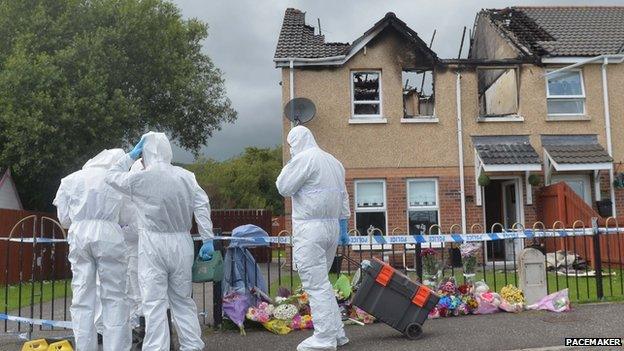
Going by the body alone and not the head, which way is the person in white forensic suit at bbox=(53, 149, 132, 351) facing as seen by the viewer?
away from the camera

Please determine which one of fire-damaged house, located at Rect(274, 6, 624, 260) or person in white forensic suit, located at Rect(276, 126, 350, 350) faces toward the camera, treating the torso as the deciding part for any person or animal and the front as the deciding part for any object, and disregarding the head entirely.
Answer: the fire-damaged house

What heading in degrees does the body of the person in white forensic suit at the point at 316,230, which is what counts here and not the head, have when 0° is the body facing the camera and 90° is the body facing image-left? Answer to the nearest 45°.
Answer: approximately 135°

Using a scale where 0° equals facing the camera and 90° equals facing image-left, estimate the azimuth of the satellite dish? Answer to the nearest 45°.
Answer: approximately 0°

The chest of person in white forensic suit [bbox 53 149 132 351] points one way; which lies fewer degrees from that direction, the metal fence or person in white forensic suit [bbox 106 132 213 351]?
the metal fence

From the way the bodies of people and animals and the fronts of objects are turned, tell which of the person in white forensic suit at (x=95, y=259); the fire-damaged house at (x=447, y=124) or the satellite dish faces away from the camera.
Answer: the person in white forensic suit

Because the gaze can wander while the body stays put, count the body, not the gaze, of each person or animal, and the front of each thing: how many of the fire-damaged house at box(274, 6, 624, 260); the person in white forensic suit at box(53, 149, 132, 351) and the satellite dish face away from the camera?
1

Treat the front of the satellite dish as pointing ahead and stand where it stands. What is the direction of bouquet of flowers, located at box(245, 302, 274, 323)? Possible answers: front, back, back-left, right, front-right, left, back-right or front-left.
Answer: front

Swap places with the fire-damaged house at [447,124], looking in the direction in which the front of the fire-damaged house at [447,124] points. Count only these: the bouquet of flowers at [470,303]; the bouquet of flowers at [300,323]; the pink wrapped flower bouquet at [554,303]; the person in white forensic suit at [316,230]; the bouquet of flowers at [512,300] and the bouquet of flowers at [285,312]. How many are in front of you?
6

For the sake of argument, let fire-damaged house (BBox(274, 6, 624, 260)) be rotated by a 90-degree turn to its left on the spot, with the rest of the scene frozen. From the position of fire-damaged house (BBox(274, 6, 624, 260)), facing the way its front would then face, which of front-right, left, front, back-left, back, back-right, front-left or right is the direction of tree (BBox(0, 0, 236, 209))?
back

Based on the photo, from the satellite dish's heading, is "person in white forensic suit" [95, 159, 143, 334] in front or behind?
in front

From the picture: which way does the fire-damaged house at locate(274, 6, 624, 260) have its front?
toward the camera

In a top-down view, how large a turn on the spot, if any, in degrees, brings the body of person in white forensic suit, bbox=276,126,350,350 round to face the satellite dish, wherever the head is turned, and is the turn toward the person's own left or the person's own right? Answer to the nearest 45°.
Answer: approximately 45° to the person's own right

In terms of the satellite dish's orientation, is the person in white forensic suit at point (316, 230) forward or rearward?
forward

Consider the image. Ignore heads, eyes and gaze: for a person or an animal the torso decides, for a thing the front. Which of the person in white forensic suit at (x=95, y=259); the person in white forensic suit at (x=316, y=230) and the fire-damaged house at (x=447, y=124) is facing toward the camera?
the fire-damaged house
